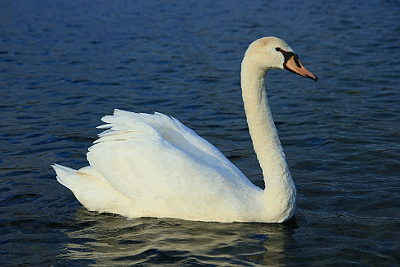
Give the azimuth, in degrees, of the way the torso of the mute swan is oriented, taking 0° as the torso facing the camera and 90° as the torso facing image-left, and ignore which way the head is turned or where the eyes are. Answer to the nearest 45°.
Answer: approximately 270°
